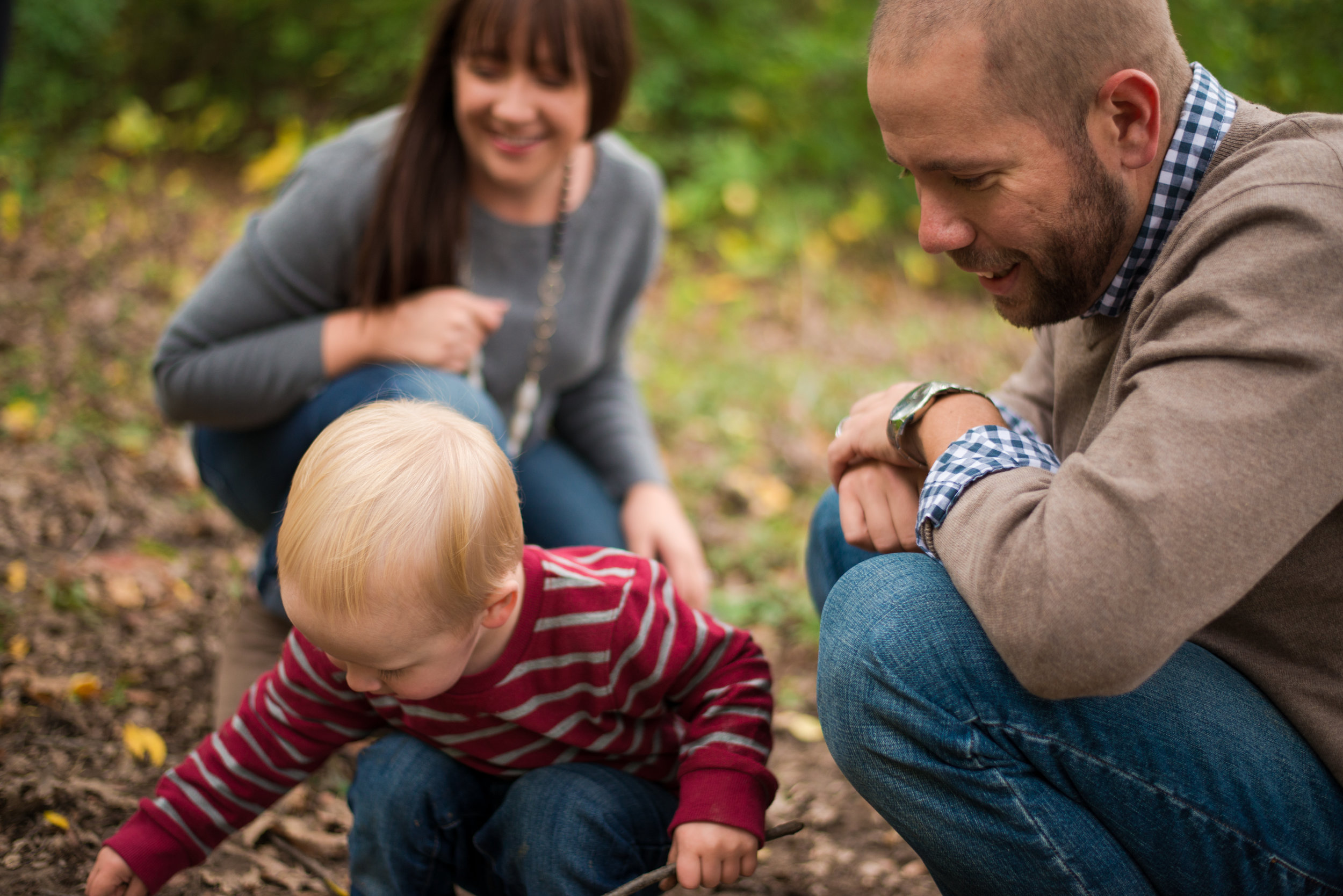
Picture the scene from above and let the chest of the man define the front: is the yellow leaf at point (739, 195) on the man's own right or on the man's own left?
on the man's own right

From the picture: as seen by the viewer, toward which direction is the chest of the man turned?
to the viewer's left

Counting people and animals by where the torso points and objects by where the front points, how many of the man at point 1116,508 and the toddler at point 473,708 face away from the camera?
0

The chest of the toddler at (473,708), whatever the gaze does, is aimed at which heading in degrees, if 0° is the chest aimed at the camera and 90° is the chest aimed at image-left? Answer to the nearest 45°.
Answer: approximately 45°

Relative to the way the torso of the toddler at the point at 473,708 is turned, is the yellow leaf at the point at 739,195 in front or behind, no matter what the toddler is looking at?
behind

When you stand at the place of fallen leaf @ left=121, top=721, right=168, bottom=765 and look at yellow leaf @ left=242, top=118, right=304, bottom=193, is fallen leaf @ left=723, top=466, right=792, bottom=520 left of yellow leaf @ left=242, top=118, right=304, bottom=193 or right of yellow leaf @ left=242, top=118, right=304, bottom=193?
right

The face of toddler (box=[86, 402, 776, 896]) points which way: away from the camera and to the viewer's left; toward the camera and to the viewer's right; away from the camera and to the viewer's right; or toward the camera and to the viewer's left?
toward the camera and to the viewer's left

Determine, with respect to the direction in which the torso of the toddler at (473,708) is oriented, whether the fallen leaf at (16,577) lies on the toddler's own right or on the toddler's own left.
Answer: on the toddler's own right

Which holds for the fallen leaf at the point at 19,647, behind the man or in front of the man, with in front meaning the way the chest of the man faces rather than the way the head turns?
in front

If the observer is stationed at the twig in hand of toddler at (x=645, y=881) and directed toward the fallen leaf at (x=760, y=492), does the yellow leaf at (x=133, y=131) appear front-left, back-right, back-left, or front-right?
front-left

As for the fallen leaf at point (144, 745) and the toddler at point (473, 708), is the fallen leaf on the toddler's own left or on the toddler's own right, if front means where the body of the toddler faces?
on the toddler's own right
